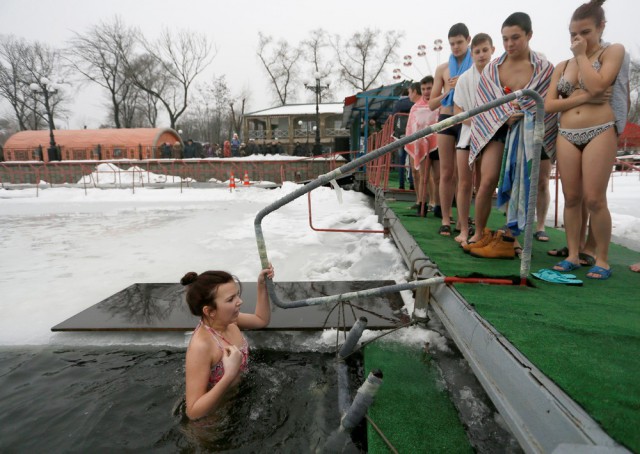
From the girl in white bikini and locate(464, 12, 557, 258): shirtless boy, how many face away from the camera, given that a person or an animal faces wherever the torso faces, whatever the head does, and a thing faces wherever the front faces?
0

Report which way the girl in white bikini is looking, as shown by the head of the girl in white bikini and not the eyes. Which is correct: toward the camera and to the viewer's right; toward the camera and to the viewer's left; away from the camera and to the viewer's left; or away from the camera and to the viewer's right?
toward the camera and to the viewer's left

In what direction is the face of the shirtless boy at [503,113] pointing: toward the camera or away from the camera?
toward the camera

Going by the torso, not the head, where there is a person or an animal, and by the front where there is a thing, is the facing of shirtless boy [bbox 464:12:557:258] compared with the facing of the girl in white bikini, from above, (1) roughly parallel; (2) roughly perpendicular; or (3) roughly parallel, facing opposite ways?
roughly parallel

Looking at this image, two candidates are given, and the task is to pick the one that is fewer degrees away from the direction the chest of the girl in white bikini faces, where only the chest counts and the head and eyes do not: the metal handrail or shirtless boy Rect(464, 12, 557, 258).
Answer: the metal handrail

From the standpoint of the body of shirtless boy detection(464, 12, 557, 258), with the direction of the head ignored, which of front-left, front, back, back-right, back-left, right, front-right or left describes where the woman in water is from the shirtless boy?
front

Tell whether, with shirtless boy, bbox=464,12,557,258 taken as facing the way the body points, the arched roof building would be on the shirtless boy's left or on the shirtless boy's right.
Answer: on the shirtless boy's right

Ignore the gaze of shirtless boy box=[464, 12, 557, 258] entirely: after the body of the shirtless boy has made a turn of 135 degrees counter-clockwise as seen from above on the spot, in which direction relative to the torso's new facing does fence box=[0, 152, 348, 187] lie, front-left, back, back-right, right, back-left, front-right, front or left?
back-left

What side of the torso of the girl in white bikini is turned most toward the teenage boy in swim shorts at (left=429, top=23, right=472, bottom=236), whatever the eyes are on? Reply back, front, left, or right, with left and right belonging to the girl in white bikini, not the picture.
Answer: right

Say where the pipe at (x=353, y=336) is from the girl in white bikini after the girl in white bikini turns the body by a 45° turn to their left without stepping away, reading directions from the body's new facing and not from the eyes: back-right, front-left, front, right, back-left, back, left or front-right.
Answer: front-right

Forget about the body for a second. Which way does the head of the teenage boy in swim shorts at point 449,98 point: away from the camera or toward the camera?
toward the camera

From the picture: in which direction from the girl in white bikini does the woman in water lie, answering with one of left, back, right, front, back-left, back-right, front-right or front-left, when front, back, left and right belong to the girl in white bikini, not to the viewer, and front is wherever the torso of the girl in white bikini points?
front

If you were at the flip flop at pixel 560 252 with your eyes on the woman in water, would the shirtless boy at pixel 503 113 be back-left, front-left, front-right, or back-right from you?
front-right
